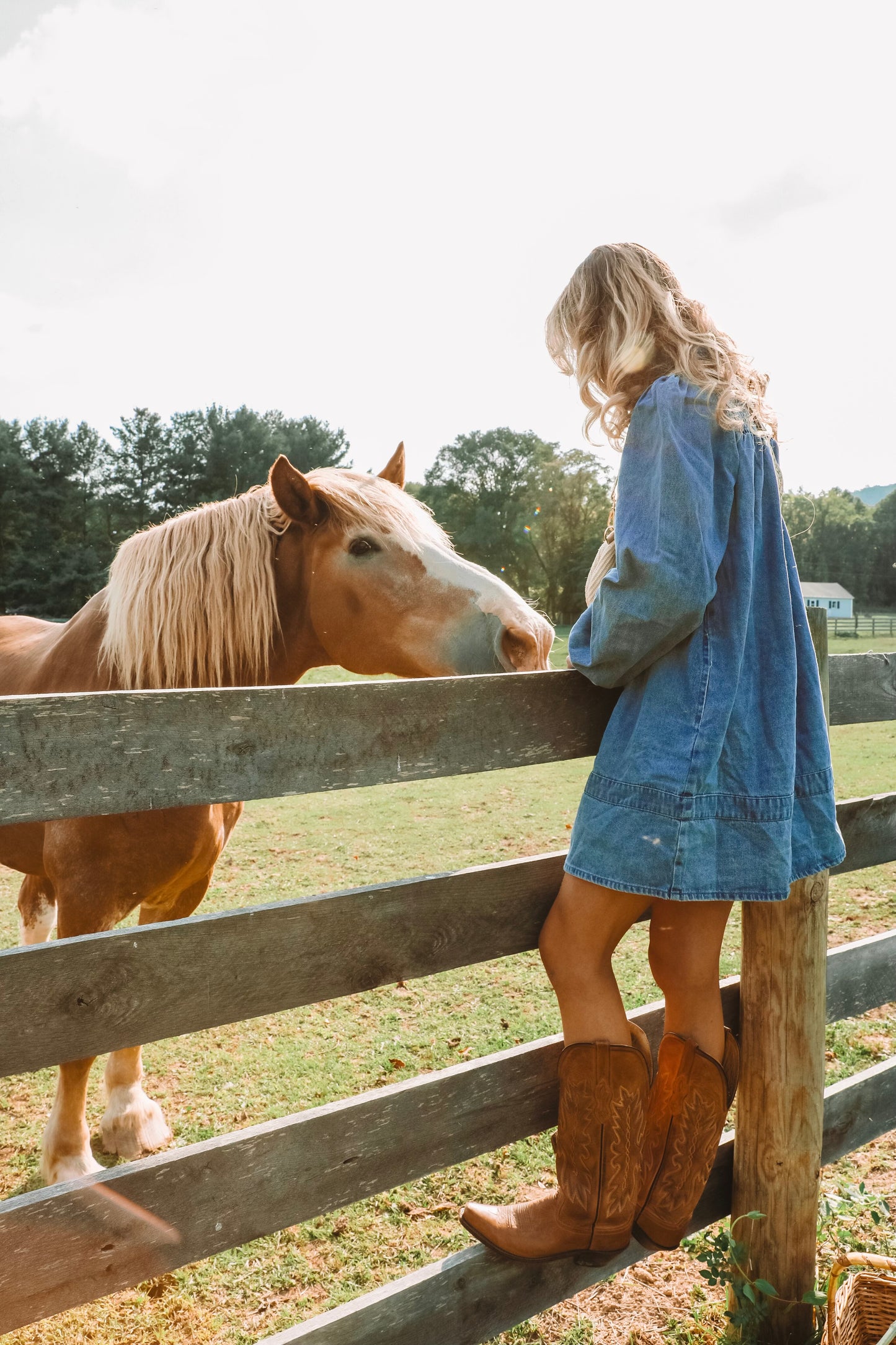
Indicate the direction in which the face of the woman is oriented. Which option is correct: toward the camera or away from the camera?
away from the camera

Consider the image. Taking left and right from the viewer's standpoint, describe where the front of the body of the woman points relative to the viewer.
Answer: facing to the left of the viewer
